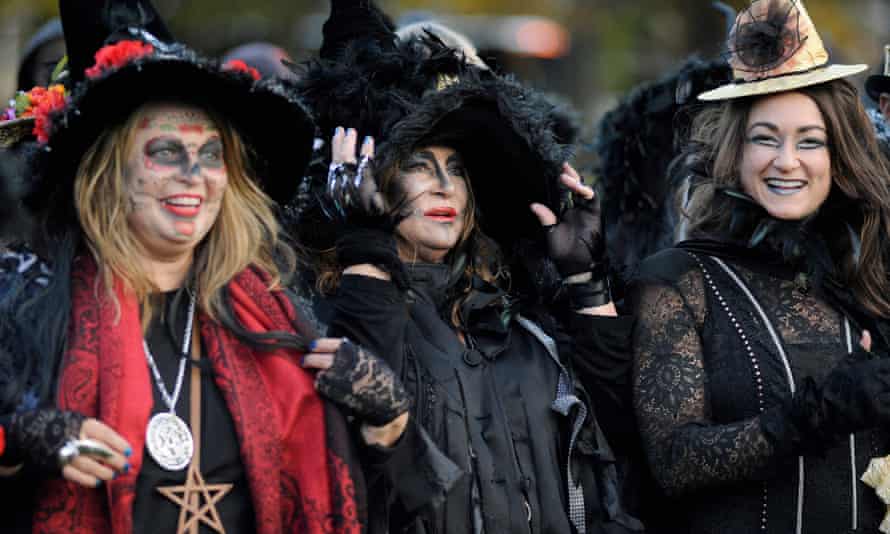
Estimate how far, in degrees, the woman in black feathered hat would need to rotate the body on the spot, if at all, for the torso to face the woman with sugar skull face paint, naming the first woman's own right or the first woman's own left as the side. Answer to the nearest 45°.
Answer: approximately 45° to the first woman's own right

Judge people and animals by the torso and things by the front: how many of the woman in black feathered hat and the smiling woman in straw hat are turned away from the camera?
0

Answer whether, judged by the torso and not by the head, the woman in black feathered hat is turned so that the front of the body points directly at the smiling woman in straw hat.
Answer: no

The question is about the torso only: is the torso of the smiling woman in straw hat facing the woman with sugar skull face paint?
no

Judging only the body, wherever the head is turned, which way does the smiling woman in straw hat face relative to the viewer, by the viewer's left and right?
facing the viewer and to the right of the viewer

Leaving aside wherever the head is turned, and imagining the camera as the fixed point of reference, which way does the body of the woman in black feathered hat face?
toward the camera

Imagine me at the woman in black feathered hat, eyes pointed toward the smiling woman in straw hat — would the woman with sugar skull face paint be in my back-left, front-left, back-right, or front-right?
back-right

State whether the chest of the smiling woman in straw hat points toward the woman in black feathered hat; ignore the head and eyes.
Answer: no
